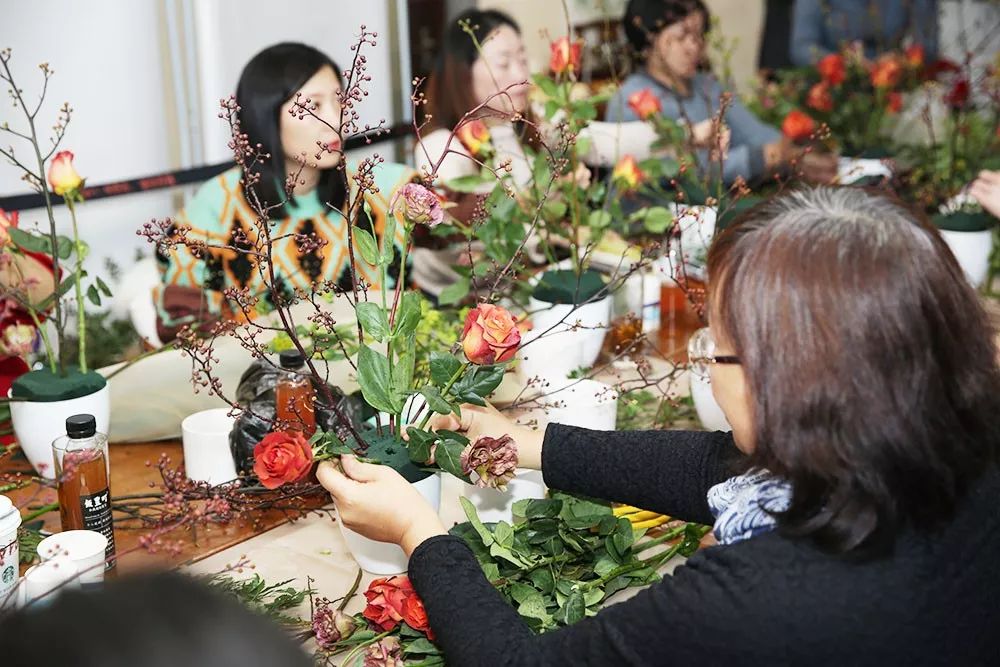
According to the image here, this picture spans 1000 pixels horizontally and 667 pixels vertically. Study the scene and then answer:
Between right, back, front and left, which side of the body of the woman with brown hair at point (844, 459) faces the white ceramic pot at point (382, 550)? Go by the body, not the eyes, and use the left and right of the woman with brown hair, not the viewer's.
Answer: front

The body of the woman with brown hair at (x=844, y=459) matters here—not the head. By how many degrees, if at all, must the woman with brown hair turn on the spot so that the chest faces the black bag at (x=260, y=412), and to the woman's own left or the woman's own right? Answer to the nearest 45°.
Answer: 0° — they already face it

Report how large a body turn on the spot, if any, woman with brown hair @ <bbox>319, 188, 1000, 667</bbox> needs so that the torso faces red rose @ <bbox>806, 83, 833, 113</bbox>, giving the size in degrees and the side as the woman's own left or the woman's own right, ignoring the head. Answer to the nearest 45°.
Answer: approximately 45° to the woman's own right

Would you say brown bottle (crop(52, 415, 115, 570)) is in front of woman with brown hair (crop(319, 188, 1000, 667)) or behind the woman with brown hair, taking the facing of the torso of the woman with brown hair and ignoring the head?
in front

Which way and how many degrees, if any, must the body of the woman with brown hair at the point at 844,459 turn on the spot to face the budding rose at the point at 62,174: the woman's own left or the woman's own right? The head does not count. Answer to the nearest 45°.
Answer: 0° — they already face it

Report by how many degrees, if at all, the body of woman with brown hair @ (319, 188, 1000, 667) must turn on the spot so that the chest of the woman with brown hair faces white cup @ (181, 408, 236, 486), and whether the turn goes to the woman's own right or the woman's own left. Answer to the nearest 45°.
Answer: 0° — they already face it

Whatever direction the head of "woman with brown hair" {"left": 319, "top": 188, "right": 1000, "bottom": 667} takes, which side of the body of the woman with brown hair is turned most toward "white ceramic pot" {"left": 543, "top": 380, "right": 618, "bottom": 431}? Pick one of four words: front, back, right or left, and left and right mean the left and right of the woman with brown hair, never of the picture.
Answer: front

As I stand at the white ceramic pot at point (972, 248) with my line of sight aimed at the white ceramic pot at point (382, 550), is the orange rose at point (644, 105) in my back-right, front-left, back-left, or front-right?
front-right

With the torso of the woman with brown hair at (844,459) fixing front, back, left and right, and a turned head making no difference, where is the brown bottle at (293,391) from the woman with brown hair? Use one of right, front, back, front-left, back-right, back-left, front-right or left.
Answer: front

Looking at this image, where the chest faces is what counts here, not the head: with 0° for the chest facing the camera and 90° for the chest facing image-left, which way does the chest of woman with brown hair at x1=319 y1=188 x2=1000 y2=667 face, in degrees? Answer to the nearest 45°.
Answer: approximately 135°

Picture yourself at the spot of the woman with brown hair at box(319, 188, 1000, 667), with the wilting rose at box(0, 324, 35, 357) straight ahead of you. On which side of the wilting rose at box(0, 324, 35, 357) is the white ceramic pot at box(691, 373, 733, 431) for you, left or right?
right

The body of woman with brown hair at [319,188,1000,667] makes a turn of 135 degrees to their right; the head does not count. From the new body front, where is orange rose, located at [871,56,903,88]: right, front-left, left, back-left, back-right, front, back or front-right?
left

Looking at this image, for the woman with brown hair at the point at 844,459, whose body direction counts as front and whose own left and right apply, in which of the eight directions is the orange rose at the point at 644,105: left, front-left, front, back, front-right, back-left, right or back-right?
front-right

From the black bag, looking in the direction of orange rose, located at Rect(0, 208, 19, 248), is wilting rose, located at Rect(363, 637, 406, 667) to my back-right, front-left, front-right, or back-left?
back-left
